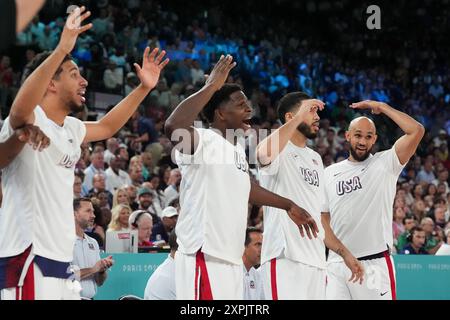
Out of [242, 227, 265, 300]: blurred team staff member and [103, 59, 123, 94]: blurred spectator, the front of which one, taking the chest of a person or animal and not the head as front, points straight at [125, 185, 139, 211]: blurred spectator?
[103, 59, 123, 94]: blurred spectator

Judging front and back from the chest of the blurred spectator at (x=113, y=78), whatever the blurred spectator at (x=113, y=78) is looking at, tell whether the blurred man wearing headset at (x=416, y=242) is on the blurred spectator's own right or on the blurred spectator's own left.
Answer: on the blurred spectator's own left

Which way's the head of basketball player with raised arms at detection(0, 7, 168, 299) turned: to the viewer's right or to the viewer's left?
to the viewer's right

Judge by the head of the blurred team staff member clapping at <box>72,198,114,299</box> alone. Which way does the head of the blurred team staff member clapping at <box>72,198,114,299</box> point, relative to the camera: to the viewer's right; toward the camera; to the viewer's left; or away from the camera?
to the viewer's right

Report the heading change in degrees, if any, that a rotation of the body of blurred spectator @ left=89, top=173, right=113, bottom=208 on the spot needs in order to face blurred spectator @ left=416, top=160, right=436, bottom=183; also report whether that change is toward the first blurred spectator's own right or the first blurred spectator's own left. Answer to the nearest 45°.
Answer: approximately 90° to the first blurred spectator's own left

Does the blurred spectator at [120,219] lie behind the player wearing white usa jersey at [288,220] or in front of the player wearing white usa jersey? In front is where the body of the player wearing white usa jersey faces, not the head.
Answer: behind

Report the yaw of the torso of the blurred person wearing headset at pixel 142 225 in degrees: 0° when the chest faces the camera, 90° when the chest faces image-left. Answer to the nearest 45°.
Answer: approximately 315°

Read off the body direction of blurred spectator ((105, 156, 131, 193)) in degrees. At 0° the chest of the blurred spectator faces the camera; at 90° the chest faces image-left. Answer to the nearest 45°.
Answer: approximately 315°

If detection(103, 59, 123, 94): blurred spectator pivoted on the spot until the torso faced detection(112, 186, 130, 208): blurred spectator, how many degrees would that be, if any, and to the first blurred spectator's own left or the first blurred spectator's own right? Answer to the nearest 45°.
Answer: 0° — they already face them

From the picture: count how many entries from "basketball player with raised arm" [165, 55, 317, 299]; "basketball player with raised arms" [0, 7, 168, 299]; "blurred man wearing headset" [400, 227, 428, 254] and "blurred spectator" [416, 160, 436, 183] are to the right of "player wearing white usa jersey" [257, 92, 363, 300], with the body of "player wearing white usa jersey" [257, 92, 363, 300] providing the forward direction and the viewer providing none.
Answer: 2

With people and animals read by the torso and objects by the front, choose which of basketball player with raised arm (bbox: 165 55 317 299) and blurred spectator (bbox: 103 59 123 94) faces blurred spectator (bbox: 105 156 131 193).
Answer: blurred spectator (bbox: 103 59 123 94)

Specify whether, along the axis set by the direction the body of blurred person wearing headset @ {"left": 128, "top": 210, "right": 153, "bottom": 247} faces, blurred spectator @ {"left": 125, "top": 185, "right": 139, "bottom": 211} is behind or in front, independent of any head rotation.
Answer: behind
